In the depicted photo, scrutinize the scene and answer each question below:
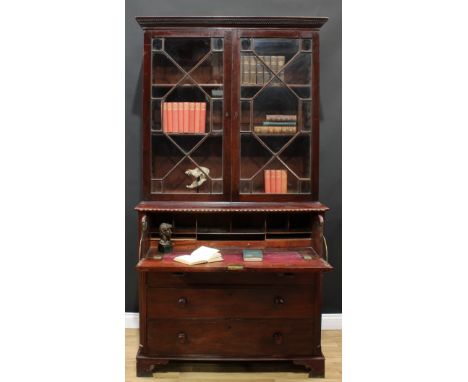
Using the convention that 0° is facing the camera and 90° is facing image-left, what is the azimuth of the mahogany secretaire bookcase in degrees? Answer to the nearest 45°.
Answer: approximately 0°
